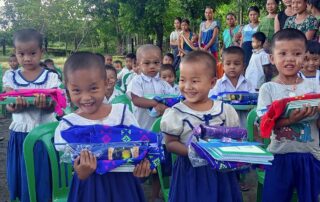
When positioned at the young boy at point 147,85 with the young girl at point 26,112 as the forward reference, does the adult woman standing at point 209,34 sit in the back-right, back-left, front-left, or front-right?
back-right

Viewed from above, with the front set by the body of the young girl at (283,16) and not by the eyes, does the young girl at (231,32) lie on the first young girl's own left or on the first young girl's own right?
on the first young girl's own right

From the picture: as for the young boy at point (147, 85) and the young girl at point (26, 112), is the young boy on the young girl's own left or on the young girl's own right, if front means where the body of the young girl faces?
on the young girl's own left

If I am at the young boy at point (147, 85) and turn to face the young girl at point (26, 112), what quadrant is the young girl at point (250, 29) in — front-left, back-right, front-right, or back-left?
back-right

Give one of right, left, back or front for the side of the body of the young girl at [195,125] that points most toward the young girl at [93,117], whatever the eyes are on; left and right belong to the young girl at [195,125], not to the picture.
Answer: right

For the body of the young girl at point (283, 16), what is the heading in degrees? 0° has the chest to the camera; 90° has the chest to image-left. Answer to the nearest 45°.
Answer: approximately 45°
